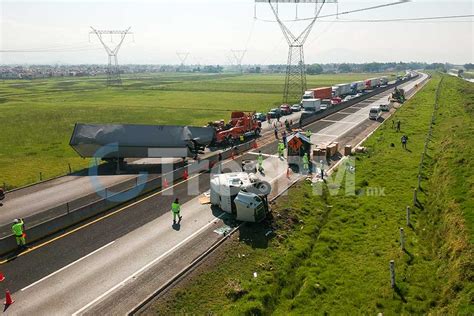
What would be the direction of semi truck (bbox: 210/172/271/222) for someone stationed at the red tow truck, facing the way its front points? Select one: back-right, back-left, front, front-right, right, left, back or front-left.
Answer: back-right

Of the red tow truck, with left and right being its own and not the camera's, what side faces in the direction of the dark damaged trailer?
back

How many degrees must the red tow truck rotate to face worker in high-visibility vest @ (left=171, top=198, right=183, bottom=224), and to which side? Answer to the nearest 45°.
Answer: approximately 135° to its right

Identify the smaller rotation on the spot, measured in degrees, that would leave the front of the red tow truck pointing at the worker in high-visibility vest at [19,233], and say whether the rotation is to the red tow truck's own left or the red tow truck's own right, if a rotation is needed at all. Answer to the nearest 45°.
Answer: approximately 135° to the red tow truck's own right

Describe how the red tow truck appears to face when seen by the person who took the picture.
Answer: facing away from the viewer and to the right of the viewer

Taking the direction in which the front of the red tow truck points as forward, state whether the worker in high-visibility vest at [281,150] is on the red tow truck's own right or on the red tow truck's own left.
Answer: on the red tow truck's own right
